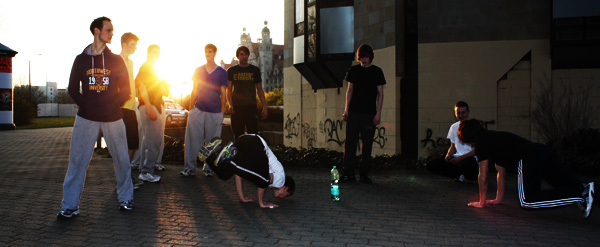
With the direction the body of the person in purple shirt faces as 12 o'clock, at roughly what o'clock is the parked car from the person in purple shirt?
The parked car is roughly at 6 o'clock from the person in purple shirt.

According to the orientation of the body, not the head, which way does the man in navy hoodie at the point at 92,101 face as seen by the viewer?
toward the camera

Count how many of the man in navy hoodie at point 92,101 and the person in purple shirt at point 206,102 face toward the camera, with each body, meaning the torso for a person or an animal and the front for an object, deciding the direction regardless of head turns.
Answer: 2

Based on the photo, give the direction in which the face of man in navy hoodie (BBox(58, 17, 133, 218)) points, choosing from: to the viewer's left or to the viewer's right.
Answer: to the viewer's right

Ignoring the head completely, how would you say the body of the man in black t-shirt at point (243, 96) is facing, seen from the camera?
toward the camera

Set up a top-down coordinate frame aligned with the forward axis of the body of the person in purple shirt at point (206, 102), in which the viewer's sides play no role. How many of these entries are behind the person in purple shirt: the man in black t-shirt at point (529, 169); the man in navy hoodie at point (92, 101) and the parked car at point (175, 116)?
1

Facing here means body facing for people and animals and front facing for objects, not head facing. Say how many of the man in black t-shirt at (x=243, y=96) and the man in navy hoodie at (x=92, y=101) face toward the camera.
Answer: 2

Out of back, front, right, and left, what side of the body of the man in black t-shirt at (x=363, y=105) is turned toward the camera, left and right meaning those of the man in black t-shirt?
front

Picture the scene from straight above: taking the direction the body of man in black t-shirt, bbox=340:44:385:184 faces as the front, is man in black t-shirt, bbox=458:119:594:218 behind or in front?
in front

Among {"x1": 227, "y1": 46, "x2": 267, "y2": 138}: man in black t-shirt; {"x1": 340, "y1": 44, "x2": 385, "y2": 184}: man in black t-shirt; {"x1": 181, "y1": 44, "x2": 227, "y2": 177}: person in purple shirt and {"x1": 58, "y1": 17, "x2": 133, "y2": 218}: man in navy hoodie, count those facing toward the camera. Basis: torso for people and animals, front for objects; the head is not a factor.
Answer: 4

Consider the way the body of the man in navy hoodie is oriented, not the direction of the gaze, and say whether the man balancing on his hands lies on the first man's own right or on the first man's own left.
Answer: on the first man's own left

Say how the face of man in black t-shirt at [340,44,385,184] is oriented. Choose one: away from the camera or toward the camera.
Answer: toward the camera

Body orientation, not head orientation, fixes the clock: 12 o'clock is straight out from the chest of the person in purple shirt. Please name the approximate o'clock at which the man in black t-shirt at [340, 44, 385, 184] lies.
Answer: The man in black t-shirt is roughly at 10 o'clock from the person in purple shirt.
